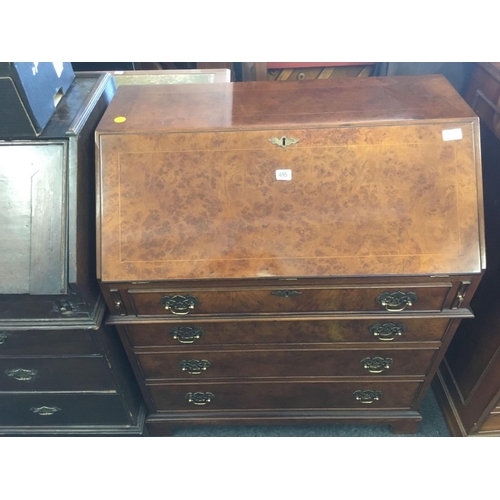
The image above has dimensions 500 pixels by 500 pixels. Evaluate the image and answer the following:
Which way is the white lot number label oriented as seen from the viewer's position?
toward the camera

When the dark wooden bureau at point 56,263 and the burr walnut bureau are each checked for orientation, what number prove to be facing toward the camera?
2

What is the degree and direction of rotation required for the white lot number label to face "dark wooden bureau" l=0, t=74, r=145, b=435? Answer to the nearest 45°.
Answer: approximately 90° to its right

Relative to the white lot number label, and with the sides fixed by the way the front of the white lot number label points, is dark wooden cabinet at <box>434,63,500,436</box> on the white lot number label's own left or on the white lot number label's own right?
on the white lot number label's own left

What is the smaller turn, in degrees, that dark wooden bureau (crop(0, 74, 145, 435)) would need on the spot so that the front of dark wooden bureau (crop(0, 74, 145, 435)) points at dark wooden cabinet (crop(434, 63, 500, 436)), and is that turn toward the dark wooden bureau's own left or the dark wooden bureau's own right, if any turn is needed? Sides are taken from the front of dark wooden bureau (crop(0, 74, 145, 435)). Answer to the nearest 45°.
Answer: approximately 90° to the dark wooden bureau's own left

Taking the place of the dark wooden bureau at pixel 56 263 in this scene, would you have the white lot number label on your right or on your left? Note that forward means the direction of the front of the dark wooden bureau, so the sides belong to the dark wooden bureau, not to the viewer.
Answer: on your left

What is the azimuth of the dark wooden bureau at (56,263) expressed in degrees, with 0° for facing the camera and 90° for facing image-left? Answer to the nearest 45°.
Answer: approximately 0°

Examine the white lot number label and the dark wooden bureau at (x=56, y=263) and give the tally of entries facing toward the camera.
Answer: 2

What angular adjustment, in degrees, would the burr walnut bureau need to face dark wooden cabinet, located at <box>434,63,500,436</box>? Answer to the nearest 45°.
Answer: approximately 90° to its left

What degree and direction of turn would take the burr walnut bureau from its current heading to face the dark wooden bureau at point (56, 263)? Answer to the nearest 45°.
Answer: approximately 90° to its right
